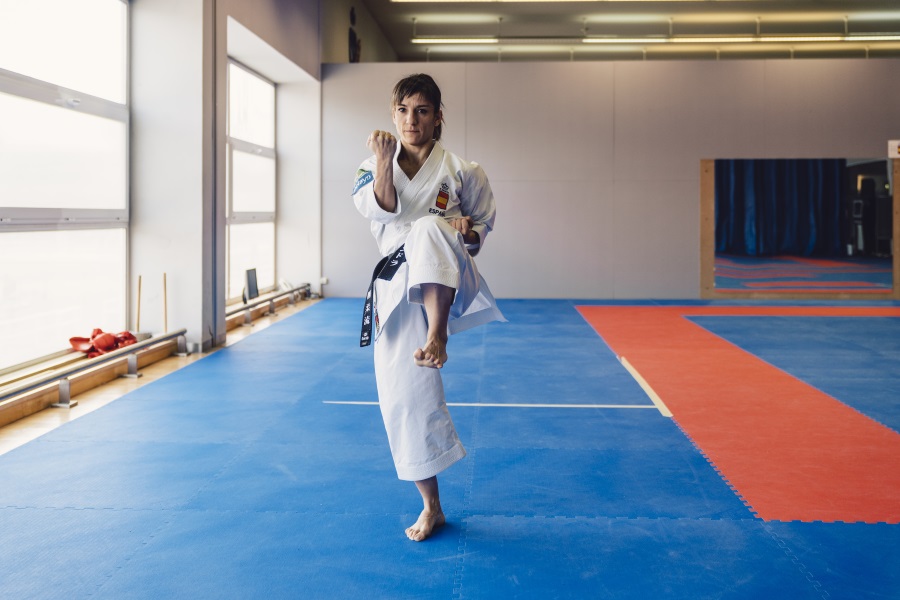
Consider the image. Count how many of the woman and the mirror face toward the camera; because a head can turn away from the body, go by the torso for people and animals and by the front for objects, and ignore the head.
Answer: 2

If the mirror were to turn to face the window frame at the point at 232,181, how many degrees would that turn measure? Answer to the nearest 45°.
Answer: approximately 45° to its right

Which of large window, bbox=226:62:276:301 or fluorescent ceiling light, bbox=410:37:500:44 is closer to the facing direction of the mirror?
the large window

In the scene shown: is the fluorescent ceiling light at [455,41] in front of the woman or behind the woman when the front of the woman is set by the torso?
behind

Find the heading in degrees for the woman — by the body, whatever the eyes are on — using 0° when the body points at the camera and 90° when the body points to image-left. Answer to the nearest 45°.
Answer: approximately 0°

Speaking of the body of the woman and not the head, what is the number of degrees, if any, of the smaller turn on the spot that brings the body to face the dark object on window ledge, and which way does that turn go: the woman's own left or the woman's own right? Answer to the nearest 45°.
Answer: approximately 180°
